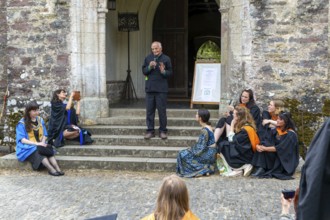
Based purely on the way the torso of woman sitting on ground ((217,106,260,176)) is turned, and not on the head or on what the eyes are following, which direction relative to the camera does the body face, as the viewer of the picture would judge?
to the viewer's left

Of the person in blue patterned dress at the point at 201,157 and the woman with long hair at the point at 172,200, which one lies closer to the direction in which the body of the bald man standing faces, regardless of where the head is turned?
the woman with long hair

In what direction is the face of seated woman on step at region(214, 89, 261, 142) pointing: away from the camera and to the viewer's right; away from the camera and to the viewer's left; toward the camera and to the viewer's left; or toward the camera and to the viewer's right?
toward the camera and to the viewer's left

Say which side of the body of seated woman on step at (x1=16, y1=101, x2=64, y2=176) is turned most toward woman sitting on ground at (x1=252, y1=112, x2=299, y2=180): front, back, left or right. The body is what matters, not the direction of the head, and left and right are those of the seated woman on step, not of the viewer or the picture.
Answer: front

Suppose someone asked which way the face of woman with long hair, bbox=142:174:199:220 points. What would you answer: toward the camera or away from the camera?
away from the camera

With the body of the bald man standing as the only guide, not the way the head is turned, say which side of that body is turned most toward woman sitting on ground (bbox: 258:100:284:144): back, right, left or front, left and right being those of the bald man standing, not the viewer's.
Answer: left

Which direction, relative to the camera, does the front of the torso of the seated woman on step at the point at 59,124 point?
to the viewer's right

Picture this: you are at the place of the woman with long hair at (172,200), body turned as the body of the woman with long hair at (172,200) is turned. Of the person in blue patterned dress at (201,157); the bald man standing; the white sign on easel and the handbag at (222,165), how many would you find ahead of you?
4

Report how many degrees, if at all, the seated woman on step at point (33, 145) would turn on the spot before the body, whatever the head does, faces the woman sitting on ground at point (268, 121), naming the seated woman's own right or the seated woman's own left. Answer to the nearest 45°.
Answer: approximately 45° to the seated woman's own left

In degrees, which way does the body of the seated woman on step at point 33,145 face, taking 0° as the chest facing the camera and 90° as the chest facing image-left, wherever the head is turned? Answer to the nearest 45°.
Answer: approximately 315°

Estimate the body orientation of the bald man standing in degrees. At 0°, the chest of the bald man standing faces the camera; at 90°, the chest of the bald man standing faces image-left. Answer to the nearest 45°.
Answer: approximately 0°

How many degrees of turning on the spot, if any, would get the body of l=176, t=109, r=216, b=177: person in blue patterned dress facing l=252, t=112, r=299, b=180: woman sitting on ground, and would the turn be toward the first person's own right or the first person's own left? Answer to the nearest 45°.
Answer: approximately 180°

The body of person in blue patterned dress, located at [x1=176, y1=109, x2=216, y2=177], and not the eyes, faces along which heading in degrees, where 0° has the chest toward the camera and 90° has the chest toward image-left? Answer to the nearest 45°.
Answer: approximately 90°
